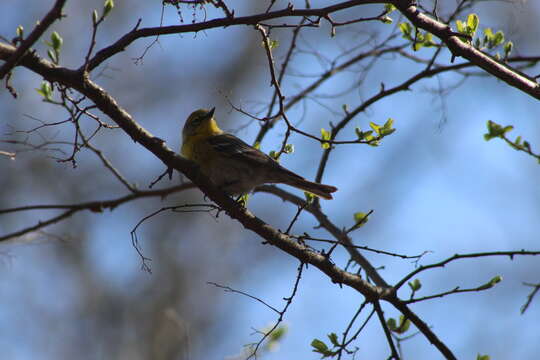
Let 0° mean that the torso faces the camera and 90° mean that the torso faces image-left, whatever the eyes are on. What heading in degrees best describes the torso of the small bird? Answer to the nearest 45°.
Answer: approximately 90°
